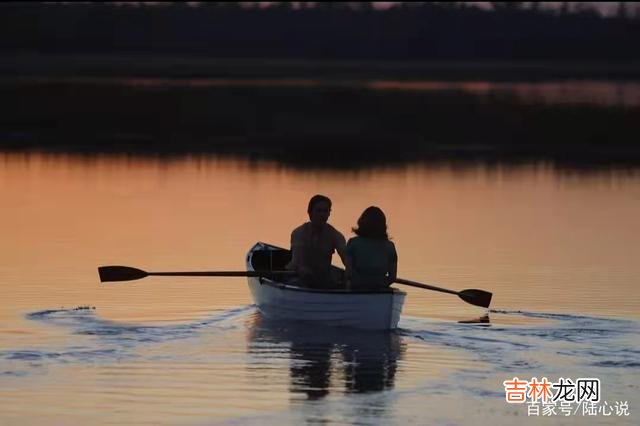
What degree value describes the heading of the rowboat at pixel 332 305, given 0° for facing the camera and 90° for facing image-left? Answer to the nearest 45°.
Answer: approximately 135°
